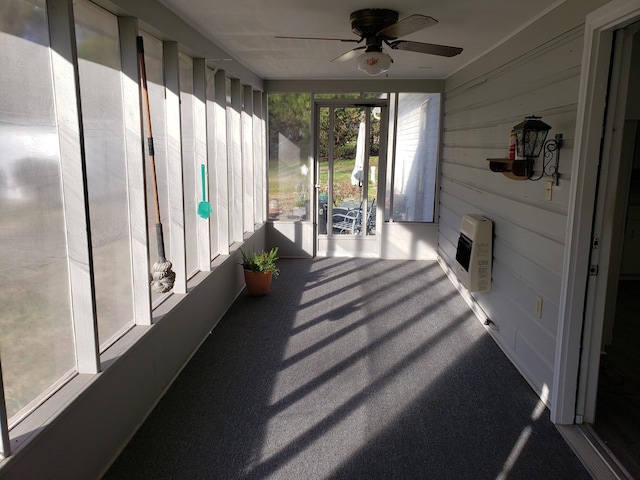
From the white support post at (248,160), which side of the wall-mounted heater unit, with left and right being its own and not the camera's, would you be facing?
front

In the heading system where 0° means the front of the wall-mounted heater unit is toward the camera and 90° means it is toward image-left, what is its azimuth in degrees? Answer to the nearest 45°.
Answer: approximately 90°

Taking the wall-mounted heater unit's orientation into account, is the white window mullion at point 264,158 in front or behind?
in front

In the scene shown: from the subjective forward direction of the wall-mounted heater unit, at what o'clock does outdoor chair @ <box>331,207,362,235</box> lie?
The outdoor chair is roughly at 2 o'clock from the wall-mounted heater unit.

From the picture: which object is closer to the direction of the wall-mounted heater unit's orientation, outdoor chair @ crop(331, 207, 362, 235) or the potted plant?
the potted plant

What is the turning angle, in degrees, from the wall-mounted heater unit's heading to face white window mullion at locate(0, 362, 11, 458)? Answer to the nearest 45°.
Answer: approximately 45° to its left
